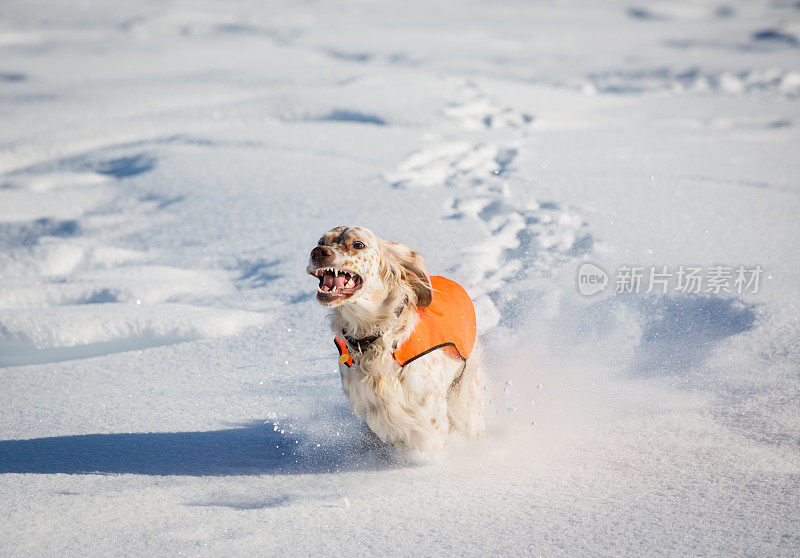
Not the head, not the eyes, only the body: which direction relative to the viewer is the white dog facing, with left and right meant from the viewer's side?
facing the viewer and to the left of the viewer
